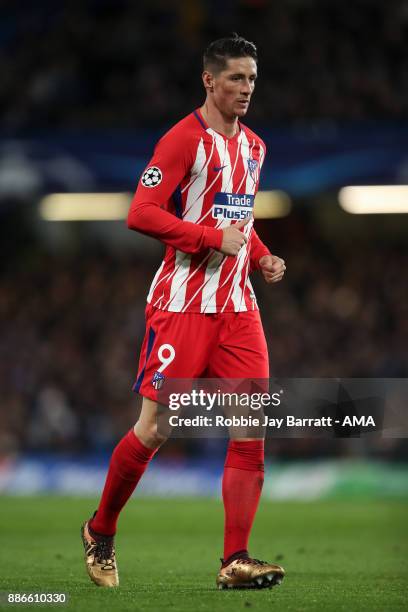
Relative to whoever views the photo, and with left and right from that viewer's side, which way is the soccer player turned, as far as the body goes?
facing the viewer and to the right of the viewer

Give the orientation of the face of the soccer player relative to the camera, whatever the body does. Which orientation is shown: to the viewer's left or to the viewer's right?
to the viewer's right
